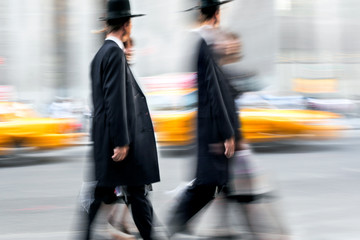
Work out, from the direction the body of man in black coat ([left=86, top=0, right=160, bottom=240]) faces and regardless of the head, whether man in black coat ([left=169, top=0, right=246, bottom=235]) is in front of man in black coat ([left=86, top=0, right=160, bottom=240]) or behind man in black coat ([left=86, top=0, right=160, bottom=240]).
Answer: in front

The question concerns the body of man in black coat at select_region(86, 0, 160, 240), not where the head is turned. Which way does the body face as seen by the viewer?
to the viewer's right

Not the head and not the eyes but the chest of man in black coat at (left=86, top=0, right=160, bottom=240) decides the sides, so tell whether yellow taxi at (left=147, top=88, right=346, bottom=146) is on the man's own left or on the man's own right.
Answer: on the man's own left

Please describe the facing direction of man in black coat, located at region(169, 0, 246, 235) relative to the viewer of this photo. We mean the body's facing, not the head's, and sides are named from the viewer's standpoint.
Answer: facing to the right of the viewer

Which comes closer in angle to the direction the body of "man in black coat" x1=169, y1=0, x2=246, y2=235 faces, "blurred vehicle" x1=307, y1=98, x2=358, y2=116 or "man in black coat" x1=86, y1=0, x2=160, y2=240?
the blurred vehicle
